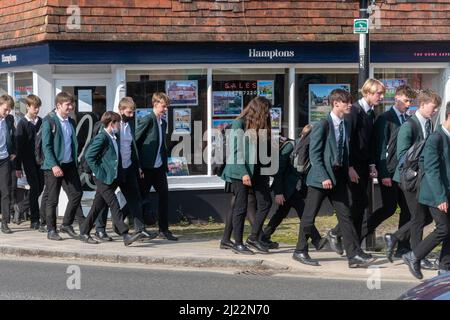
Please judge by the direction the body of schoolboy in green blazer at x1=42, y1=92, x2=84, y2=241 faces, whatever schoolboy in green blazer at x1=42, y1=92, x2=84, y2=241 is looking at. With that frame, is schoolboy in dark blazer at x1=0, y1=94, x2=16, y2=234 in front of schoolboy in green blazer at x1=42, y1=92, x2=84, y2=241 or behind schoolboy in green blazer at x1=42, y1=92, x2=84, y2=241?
behind

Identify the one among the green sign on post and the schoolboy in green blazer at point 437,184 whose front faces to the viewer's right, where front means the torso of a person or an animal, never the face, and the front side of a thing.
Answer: the schoolboy in green blazer

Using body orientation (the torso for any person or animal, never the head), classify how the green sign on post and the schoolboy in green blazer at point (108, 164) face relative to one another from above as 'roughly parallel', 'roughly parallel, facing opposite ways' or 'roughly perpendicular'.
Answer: roughly perpendicular

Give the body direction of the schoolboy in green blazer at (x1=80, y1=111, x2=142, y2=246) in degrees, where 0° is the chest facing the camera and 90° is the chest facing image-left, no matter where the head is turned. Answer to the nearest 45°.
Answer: approximately 270°

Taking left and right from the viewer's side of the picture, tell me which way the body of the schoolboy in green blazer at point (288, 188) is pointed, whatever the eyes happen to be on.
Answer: facing to the right of the viewer

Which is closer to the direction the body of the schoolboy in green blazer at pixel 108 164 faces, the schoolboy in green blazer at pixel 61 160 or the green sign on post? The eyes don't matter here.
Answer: the green sign on post

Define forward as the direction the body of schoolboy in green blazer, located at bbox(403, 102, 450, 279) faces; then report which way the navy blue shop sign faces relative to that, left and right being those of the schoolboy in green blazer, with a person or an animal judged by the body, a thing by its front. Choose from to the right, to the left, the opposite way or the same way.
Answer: to the right

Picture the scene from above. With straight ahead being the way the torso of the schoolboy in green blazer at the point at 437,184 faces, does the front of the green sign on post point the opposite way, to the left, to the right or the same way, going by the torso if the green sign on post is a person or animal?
to the right

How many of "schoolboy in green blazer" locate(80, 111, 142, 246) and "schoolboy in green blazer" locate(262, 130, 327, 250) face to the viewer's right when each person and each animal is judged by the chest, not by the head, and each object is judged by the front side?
2

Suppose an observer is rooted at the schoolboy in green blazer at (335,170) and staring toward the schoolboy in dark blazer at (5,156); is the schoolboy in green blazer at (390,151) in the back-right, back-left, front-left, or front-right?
back-right

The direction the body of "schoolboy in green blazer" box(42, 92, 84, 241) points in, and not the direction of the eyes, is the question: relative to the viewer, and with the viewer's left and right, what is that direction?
facing the viewer and to the right of the viewer

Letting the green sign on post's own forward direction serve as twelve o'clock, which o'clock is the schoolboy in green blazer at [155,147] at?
The schoolboy in green blazer is roughly at 3 o'clock from the green sign on post.

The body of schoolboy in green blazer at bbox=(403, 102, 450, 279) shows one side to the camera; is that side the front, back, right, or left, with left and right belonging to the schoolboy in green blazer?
right

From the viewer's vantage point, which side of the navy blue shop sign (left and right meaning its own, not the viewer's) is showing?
front

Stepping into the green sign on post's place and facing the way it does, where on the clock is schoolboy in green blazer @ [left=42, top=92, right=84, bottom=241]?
The schoolboy in green blazer is roughly at 3 o'clock from the green sign on post.
